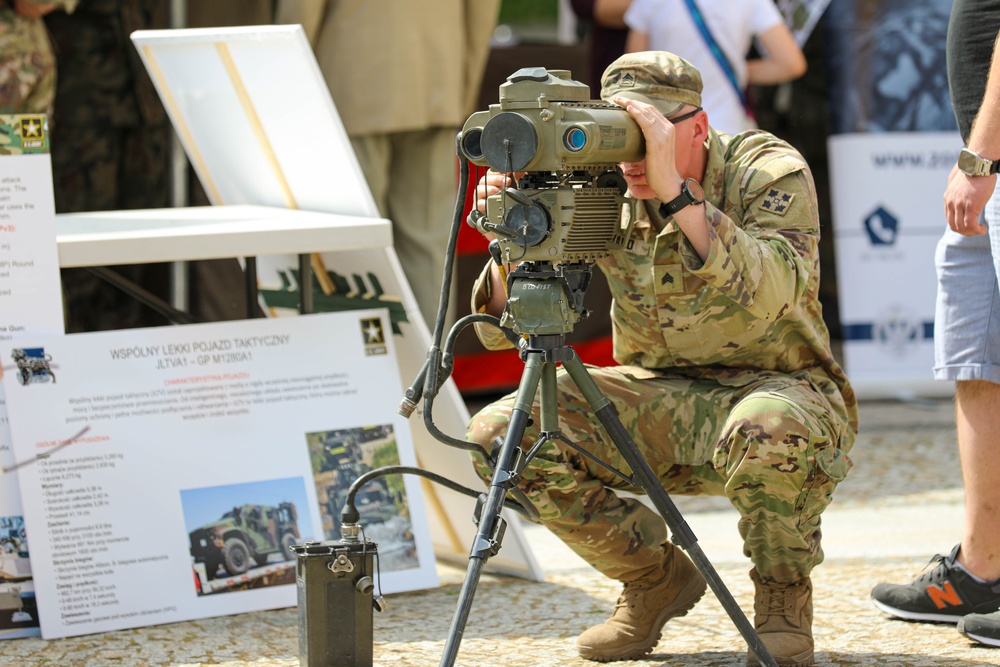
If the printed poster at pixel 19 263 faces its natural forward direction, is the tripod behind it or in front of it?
in front

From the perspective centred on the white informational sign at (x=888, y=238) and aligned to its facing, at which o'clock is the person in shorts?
The person in shorts is roughly at 12 o'clock from the white informational sign.

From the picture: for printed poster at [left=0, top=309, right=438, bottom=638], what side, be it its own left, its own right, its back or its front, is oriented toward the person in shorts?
left

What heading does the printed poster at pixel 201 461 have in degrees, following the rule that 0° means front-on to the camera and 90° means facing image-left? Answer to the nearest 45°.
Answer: approximately 0°

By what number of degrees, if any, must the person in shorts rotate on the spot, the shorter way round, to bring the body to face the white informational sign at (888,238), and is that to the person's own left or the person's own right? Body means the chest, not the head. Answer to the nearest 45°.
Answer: approximately 90° to the person's own right

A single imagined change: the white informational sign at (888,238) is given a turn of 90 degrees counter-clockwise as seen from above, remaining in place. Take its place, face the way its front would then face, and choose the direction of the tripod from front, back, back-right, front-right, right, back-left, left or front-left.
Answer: right

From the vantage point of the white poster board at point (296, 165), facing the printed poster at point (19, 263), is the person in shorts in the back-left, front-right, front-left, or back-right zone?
back-left

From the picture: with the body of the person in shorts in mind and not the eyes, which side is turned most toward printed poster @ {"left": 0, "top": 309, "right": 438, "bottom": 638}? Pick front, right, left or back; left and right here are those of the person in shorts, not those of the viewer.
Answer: front

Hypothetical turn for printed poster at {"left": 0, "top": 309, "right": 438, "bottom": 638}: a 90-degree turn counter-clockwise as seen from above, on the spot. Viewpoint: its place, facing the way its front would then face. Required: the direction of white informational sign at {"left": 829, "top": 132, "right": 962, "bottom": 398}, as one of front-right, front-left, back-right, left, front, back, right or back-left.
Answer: front-left

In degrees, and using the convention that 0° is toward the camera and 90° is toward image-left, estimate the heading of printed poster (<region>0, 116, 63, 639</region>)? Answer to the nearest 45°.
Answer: approximately 0°

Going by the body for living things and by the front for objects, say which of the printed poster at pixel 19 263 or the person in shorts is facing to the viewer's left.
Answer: the person in shorts

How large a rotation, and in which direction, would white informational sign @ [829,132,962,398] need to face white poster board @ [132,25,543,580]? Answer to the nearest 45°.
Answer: approximately 45° to its right
